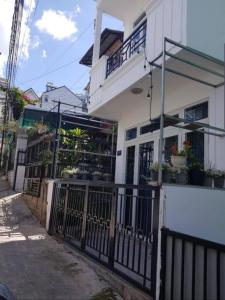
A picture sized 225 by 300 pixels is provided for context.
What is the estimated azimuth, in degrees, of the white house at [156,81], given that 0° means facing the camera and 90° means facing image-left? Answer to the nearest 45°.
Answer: approximately 45°
